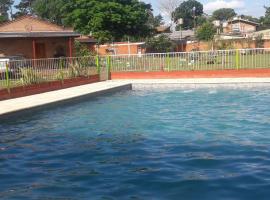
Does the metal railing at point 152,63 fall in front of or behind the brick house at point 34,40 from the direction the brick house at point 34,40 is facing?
in front

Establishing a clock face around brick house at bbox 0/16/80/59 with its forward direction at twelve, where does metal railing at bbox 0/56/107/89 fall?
The metal railing is roughly at 12 o'clock from the brick house.

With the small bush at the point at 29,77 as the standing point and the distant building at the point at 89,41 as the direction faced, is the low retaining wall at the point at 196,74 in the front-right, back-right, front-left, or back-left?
front-right

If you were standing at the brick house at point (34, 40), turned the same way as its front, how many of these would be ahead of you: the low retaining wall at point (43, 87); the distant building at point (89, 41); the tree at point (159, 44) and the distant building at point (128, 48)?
1

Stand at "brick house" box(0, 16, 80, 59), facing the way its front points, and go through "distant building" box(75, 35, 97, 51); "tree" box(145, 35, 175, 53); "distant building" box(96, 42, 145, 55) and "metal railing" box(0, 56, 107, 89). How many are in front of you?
1

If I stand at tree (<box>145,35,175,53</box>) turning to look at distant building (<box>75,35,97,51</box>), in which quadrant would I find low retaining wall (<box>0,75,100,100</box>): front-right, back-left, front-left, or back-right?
front-left

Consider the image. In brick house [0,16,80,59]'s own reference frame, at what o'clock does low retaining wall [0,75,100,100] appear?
The low retaining wall is roughly at 12 o'clock from the brick house.

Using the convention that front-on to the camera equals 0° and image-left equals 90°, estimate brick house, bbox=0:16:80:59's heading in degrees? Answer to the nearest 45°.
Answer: approximately 0°

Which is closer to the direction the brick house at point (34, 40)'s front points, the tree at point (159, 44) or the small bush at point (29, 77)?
the small bush

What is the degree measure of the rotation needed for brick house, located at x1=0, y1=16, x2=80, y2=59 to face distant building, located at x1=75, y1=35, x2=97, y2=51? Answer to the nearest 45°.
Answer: approximately 135° to its left

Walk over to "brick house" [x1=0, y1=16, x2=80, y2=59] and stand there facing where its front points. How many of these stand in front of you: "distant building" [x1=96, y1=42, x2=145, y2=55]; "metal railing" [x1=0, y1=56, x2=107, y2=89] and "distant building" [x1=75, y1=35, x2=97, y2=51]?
1

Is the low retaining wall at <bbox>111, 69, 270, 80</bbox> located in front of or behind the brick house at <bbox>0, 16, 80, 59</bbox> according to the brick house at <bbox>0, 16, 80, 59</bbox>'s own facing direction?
in front

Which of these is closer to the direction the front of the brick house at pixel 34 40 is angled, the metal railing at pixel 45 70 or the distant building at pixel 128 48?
the metal railing

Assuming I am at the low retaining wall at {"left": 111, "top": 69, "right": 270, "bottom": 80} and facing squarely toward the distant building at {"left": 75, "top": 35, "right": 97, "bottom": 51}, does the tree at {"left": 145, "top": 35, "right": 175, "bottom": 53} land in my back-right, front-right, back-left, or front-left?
front-right
